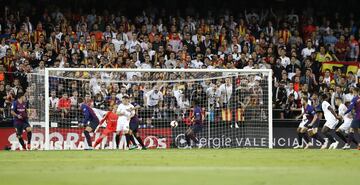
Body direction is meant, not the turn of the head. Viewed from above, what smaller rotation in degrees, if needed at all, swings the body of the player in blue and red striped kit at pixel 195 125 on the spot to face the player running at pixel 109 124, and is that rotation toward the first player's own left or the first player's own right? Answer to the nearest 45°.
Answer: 0° — they already face them

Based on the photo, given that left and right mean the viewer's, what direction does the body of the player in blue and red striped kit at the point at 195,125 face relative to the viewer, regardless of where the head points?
facing to the left of the viewer

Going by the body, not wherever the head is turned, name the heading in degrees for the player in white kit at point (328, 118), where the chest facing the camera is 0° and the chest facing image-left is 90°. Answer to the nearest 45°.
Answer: approximately 90°

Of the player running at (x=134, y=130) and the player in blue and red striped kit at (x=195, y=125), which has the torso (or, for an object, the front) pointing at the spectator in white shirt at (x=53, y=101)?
the player in blue and red striped kit

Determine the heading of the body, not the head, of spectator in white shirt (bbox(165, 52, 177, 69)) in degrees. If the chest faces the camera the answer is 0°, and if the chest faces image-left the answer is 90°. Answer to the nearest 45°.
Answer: approximately 0°
